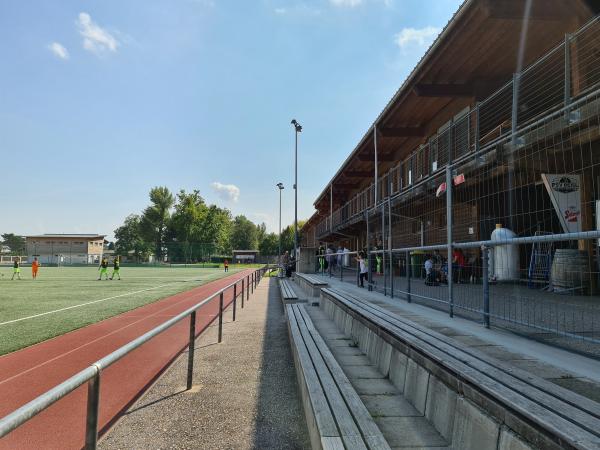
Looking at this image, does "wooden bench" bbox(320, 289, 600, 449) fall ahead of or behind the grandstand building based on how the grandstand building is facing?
ahead

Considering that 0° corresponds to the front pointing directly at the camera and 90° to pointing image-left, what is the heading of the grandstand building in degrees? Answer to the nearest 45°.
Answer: approximately 45°

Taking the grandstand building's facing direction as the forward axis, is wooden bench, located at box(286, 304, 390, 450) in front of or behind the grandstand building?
in front

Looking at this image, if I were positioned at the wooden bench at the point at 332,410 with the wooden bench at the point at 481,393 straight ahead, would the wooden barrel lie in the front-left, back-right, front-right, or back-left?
front-left
